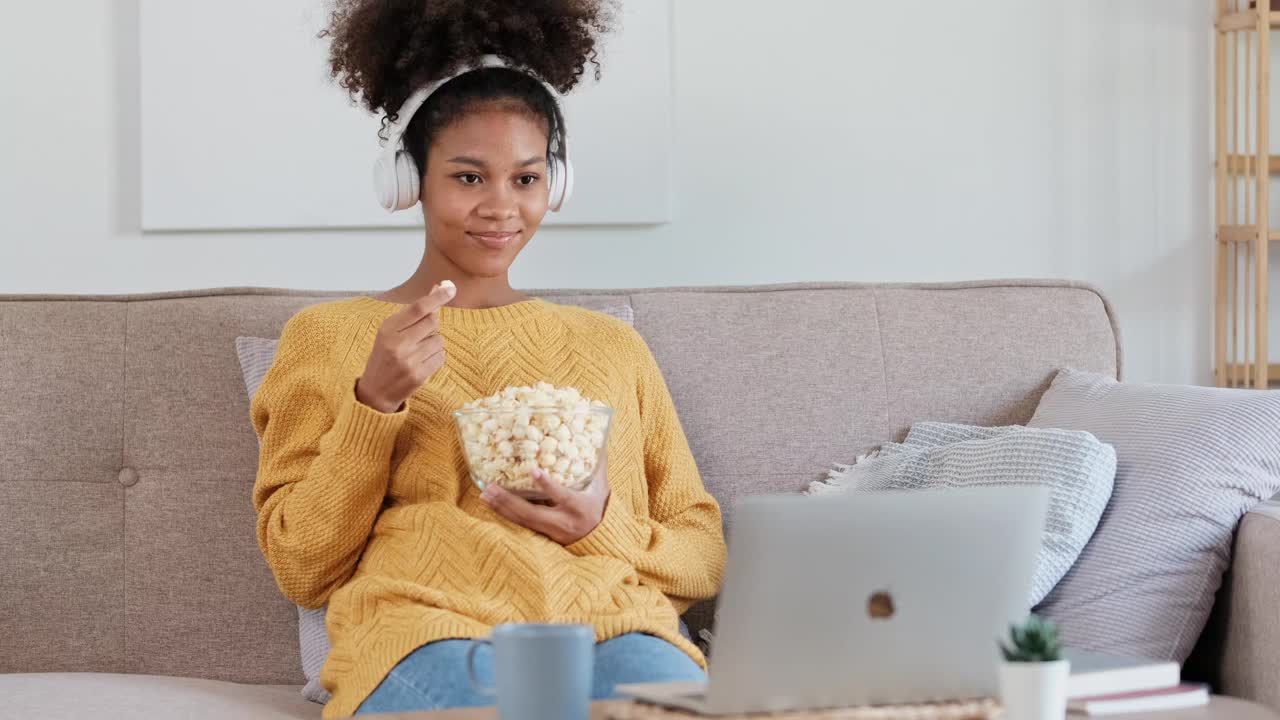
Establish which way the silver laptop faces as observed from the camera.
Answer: facing away from the viewer and to the left of the viewer

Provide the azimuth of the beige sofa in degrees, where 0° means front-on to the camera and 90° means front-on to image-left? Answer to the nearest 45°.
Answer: approximately 0°

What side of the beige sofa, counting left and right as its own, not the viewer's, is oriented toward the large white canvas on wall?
back

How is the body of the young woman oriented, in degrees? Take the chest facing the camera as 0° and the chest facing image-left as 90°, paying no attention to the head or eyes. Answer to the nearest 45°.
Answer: approximately 0°

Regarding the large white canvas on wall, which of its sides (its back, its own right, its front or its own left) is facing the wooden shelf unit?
left

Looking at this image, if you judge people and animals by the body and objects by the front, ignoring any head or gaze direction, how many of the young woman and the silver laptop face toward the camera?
1

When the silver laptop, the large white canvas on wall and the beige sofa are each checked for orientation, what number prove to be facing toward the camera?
2
